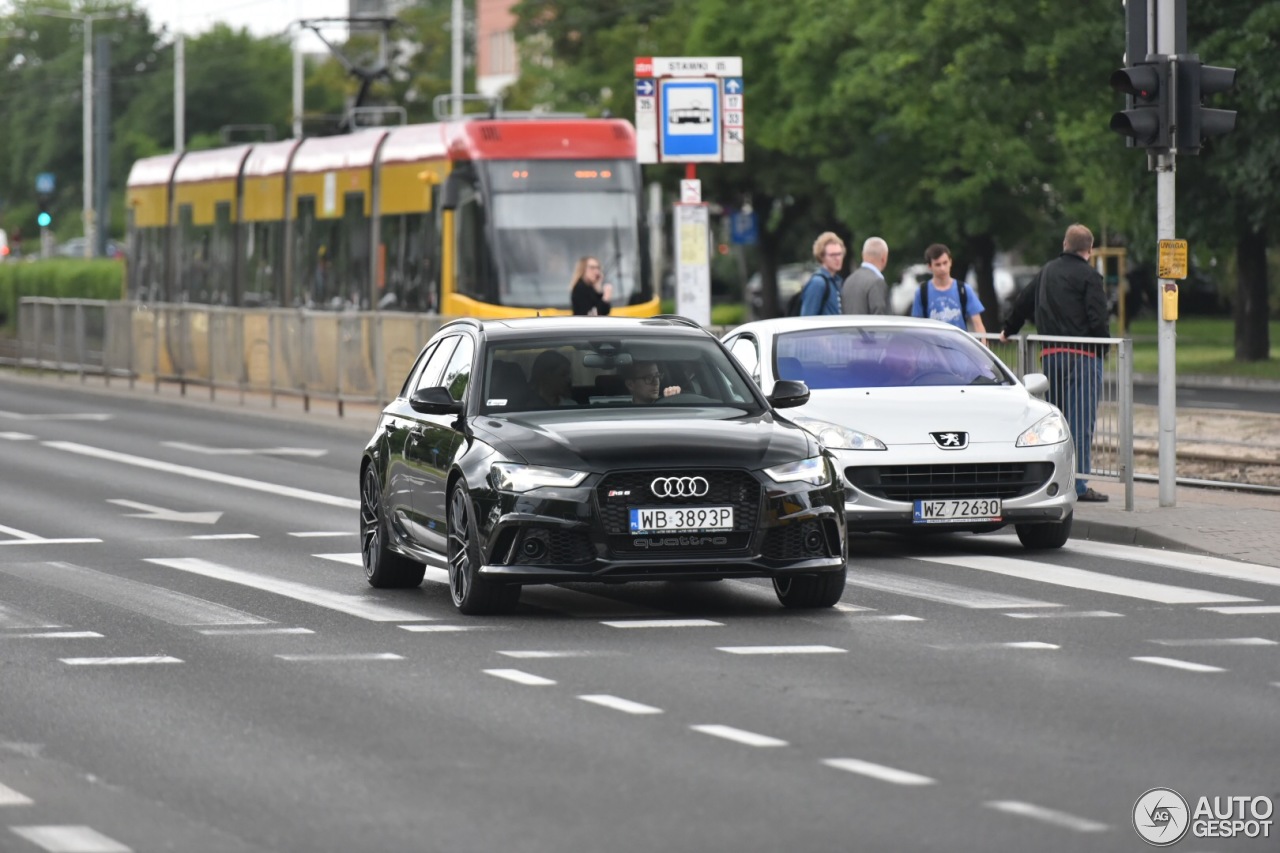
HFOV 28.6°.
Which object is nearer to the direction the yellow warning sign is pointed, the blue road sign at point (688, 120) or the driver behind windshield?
the driver behind windshield

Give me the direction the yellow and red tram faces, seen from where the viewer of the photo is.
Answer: facing the viewer and to the right of the viewer

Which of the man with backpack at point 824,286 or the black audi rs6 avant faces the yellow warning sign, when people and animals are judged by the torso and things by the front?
the man with backpack

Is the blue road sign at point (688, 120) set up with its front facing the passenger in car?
yes

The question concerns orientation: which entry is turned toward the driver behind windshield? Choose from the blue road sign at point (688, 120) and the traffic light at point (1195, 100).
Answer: the blue road sign

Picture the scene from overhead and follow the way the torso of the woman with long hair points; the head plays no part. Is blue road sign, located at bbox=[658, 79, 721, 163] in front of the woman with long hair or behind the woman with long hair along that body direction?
in front

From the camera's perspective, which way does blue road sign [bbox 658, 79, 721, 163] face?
toward the camera

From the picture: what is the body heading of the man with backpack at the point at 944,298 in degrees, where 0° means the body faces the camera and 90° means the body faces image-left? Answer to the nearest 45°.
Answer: approximately 0°

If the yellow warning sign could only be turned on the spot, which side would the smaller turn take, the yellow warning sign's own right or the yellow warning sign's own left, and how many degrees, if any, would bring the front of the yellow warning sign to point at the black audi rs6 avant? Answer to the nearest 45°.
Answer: approximately 45° to the yellow warning sign's own right

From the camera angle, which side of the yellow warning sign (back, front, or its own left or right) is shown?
front
